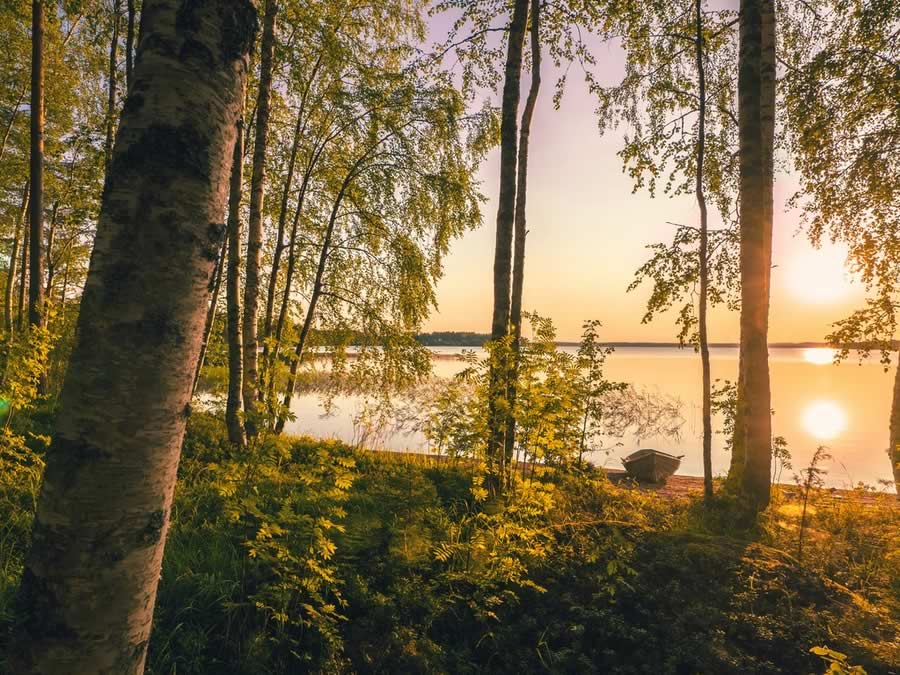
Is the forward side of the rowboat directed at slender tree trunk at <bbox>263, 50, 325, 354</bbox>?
no

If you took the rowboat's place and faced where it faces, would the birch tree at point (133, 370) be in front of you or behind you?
in front
